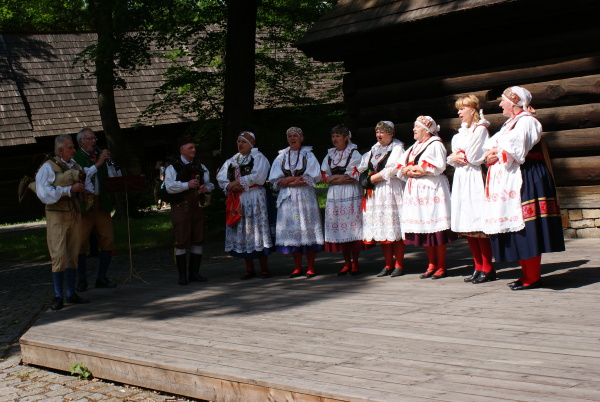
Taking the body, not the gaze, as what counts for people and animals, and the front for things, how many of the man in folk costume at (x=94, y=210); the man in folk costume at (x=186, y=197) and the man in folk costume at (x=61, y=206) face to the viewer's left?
0

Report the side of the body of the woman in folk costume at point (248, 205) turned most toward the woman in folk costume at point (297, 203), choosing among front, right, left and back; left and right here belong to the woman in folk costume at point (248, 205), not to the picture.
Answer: left

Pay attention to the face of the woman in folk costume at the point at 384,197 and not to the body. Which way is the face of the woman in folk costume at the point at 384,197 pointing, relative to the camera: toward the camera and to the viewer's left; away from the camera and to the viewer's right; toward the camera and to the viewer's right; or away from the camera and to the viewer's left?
toward the camera and to the viewer's left

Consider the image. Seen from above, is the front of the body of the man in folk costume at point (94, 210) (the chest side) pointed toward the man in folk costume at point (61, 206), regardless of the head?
no

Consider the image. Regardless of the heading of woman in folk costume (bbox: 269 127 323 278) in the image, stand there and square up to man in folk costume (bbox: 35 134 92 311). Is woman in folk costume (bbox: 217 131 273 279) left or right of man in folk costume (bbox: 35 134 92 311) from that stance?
right

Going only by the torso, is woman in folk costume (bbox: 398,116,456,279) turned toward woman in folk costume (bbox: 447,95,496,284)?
no

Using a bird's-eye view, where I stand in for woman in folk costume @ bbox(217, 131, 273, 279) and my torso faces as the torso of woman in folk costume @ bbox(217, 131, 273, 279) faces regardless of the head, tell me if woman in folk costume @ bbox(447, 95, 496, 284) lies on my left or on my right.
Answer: on my left

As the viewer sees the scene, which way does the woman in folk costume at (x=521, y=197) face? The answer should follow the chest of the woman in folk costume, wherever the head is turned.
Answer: to the viewer's left

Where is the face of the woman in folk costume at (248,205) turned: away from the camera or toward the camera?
toward the camera

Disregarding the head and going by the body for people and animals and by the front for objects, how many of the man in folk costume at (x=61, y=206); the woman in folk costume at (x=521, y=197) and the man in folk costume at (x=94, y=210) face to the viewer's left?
1

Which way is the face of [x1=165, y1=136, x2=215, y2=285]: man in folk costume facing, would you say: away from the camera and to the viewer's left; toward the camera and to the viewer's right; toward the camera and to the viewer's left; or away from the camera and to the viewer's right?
toward the camera and to the viewer's right

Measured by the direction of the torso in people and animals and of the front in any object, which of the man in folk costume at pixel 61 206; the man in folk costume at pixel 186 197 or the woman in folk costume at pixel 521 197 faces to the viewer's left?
the woman in folk costume

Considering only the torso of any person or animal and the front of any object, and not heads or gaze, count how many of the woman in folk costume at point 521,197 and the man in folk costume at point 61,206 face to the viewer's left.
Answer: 1

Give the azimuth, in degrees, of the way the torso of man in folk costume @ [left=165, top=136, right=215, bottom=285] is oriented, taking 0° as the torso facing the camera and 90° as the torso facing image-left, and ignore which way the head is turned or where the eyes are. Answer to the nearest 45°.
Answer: approximately 315°

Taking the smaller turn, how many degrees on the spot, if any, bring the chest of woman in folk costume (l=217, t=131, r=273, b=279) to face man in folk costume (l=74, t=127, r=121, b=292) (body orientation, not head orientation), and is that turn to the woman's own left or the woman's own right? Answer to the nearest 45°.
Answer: approximately 45° to the woman's own right

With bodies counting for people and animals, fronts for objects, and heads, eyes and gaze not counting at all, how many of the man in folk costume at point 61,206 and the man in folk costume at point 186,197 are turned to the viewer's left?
0
